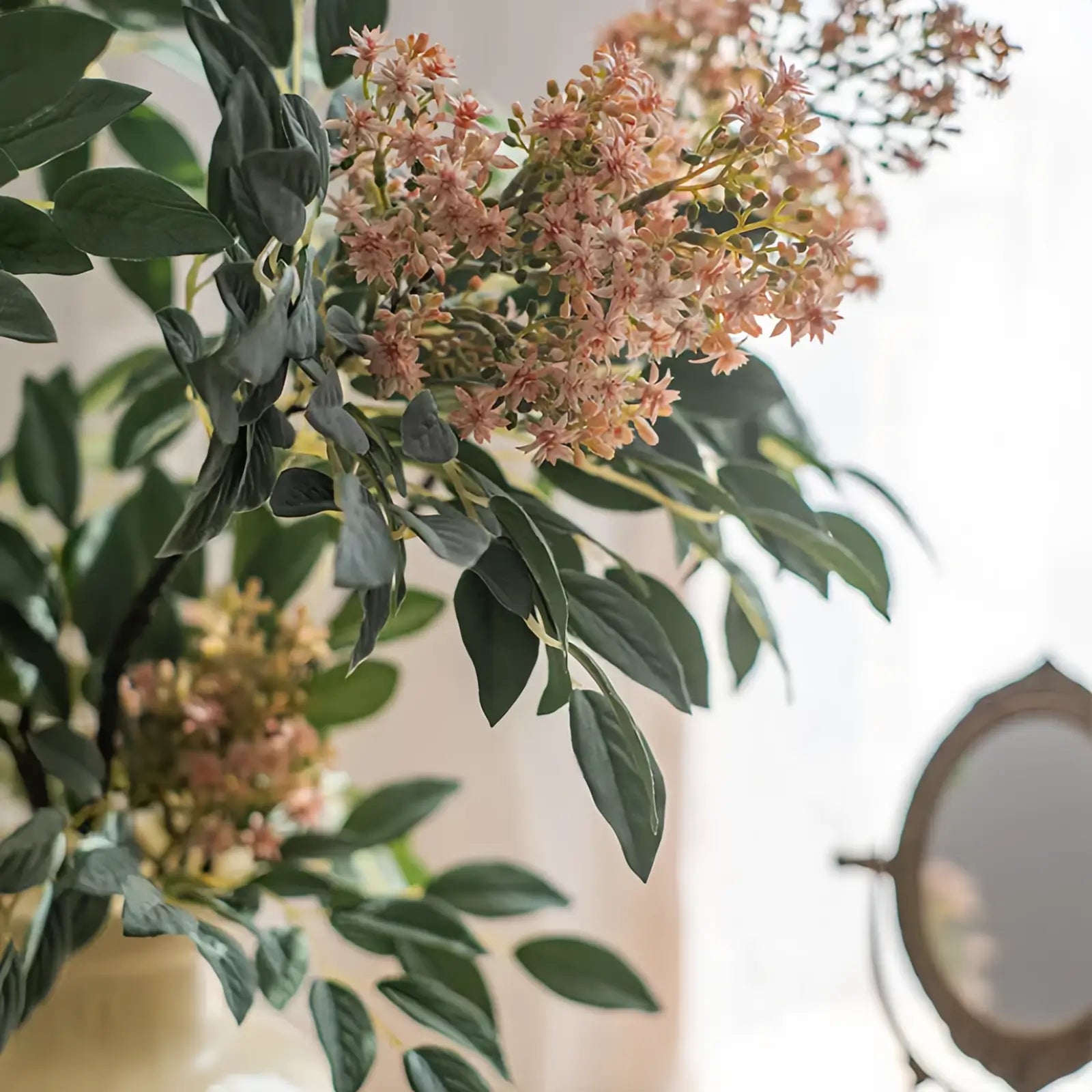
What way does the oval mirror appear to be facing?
toward the camera
